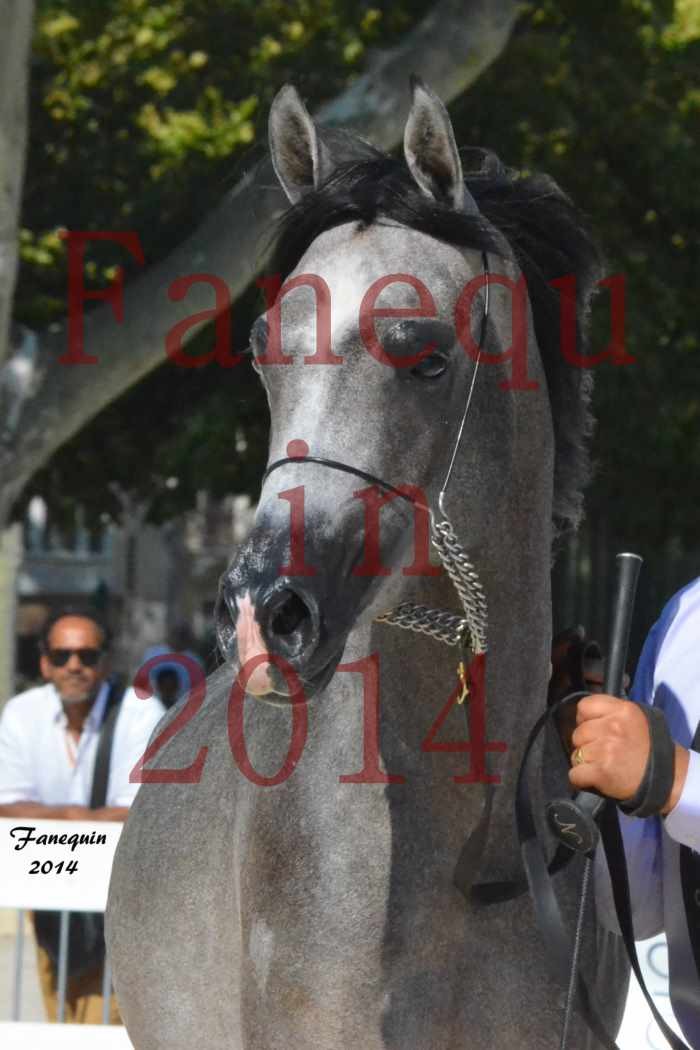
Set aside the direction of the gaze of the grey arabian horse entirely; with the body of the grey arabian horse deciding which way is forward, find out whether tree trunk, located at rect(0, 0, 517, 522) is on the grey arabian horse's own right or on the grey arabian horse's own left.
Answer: on the grey arabian horse's own right

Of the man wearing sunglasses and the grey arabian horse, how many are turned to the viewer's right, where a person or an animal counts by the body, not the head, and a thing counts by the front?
0

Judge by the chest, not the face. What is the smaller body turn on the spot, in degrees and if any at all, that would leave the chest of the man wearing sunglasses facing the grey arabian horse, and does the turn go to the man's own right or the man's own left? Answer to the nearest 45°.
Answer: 0° — they already face it

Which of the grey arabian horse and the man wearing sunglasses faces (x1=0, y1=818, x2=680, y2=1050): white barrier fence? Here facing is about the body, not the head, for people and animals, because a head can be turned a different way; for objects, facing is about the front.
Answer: the man wearing sunglasses

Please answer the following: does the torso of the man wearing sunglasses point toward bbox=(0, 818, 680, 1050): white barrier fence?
yes

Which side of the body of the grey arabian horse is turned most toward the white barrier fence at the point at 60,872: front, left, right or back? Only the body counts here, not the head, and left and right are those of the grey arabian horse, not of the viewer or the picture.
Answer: back

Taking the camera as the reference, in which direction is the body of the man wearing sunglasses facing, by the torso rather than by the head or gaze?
toward the camera

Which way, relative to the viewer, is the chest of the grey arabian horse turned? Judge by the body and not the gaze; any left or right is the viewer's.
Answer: facing the viewer and to the left of the viewer
